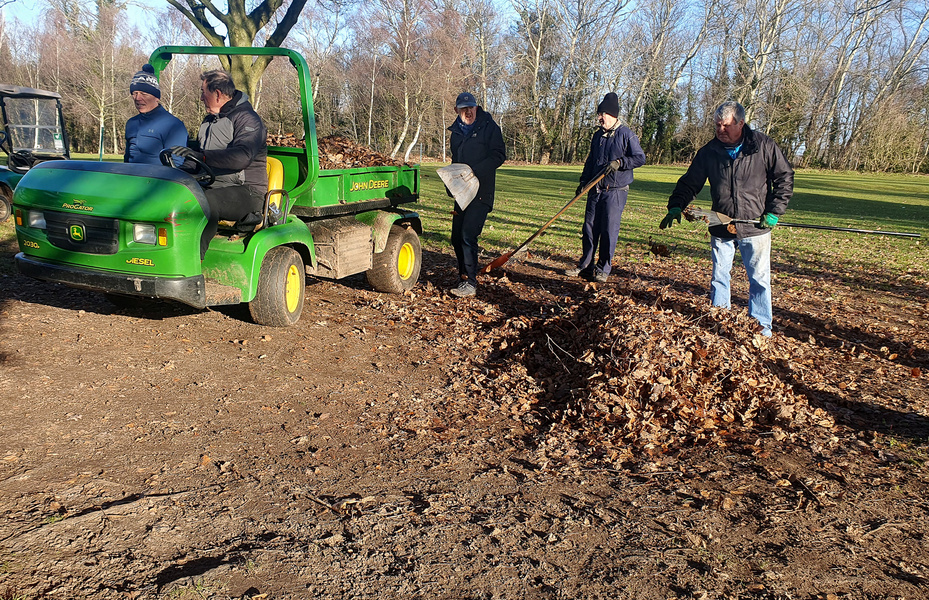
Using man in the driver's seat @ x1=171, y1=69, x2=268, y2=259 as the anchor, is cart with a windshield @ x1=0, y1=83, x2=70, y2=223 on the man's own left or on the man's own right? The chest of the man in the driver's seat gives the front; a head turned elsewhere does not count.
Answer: on the man's own right

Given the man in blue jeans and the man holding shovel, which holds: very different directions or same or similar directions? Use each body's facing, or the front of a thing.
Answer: same or similar directions

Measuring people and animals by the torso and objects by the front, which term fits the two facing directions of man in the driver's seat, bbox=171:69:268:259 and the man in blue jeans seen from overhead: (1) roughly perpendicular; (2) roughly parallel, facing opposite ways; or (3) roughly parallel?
roughly parallel

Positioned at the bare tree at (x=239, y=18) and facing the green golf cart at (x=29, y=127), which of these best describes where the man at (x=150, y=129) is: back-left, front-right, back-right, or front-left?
front-left

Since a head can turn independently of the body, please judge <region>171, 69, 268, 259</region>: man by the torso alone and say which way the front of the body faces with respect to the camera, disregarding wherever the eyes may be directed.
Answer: to the viewer's left

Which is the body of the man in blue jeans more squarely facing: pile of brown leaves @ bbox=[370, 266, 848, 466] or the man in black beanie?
the pile of brown leaves

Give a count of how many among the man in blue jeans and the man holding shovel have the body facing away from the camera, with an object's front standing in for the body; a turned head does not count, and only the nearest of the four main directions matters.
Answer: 0

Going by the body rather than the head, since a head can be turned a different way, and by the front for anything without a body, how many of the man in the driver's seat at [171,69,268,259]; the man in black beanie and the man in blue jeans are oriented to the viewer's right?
0

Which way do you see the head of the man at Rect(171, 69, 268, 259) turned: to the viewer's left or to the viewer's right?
to the viewer's left

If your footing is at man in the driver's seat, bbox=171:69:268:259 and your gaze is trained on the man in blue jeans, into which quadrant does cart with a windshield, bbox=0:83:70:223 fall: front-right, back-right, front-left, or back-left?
back-left

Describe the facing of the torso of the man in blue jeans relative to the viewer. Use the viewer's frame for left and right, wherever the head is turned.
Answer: facing the viewer and to the left of the viewer

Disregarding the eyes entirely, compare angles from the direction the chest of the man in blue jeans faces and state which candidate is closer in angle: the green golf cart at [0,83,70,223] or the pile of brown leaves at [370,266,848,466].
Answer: the pile of brown leaves
